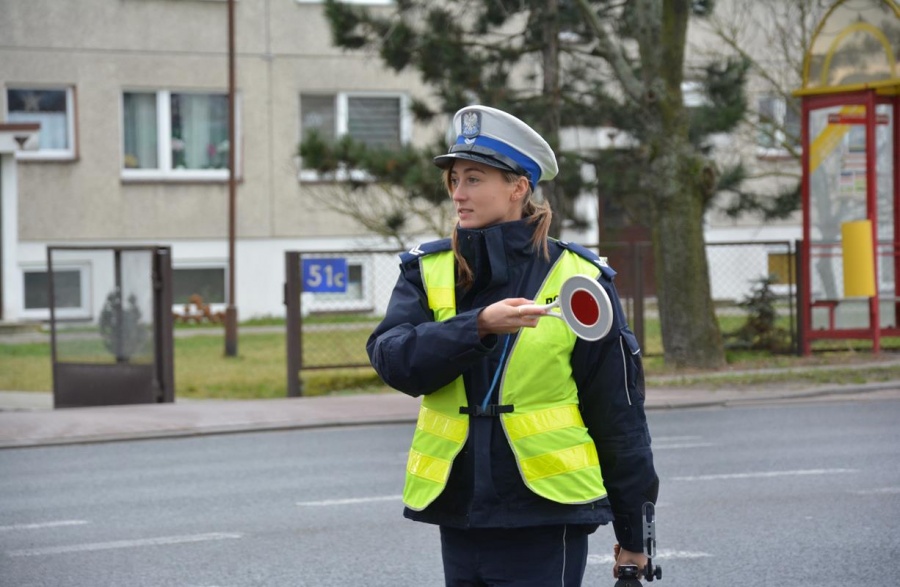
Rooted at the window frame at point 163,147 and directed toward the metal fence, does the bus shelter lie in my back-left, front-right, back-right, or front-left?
front-left

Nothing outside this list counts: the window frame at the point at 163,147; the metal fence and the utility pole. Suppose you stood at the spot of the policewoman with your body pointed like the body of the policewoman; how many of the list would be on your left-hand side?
0

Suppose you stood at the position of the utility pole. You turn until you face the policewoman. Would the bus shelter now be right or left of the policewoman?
left

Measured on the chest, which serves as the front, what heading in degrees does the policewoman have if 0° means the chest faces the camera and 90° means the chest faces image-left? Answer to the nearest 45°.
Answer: approximately 45°

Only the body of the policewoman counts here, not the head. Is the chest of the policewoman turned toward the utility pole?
no

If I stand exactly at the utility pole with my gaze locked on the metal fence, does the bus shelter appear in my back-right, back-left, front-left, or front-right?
front-left

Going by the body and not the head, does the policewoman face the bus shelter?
no

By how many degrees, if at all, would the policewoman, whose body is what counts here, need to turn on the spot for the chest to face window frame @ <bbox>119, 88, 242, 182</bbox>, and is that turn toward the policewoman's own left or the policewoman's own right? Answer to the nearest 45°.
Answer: approximately 135° to the policewoman's own right

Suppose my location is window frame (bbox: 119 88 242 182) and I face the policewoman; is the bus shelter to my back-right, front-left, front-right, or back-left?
front-left

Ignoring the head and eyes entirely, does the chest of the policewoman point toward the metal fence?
no

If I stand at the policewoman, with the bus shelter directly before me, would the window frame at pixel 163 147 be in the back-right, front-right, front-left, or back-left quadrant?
front-left
